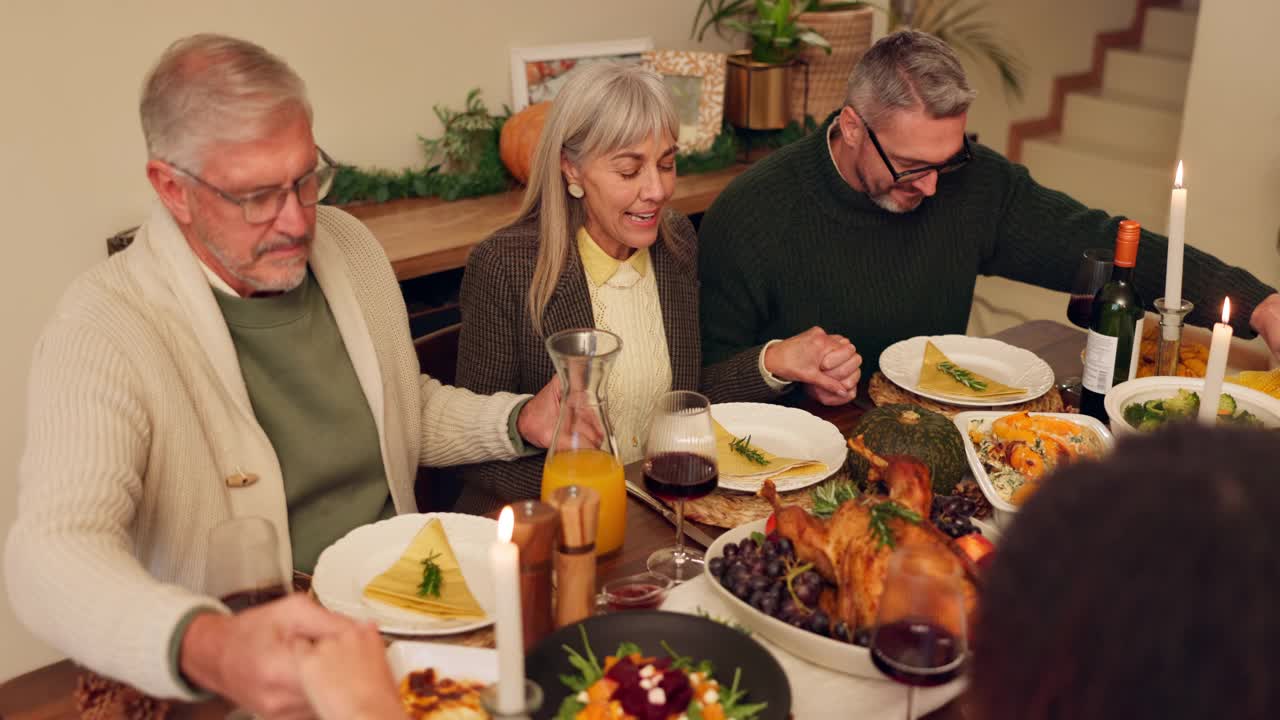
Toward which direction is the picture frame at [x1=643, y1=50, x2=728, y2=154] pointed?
toward the camera

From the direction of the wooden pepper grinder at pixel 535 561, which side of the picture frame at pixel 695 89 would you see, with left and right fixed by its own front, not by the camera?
front

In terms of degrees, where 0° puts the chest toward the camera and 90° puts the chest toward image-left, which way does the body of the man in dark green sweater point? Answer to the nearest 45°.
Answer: approximately 315°

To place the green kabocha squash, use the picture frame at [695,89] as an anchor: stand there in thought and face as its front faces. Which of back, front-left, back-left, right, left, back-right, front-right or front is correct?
front

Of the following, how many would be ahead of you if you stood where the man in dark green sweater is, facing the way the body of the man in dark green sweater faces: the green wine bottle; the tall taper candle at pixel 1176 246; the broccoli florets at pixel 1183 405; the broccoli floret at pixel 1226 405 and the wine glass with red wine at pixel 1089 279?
5

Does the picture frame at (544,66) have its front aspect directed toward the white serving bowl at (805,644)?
yes

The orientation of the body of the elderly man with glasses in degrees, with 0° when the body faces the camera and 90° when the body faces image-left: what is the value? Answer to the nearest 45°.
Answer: approximately 315°

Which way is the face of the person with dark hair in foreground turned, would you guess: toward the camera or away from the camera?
away from the camera

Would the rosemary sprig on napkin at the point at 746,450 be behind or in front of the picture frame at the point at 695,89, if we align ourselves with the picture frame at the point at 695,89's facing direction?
in front

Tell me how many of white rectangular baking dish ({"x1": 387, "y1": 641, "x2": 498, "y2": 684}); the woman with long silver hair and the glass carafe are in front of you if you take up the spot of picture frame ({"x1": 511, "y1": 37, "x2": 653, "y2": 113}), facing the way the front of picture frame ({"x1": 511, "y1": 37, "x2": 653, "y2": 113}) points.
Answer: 3

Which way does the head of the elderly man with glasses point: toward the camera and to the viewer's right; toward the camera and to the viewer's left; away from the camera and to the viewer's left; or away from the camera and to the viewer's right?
toward the camera and to the viewer's right

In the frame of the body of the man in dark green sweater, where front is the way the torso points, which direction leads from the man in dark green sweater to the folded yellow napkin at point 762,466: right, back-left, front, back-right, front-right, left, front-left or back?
front-right

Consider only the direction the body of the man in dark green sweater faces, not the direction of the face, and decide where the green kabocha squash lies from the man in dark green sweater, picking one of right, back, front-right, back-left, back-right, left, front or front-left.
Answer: front-right

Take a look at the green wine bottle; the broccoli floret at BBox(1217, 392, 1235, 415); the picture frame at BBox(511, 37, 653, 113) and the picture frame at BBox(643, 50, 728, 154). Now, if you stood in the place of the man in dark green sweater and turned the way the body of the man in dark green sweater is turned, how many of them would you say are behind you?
2

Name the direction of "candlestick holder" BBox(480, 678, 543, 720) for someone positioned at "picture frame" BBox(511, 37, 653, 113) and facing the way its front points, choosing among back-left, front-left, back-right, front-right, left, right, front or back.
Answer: front

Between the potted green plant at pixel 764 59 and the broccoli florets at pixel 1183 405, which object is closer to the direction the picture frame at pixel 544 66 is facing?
the broccoli florets

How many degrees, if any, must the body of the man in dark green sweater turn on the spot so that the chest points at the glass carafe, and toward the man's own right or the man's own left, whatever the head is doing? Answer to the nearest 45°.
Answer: approximately 45° to the man's own right

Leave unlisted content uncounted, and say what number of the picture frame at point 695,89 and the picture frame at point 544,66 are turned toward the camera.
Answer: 2

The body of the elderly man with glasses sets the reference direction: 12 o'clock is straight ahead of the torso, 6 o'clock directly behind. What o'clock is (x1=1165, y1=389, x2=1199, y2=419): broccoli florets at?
The broccoli florets is roughly at 11 o'clock from the elderly man with glasses.
